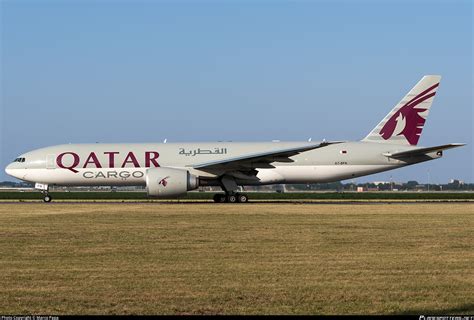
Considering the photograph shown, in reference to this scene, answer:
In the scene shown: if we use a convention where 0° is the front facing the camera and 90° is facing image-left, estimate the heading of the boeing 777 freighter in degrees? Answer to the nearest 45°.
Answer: approximately 90°
